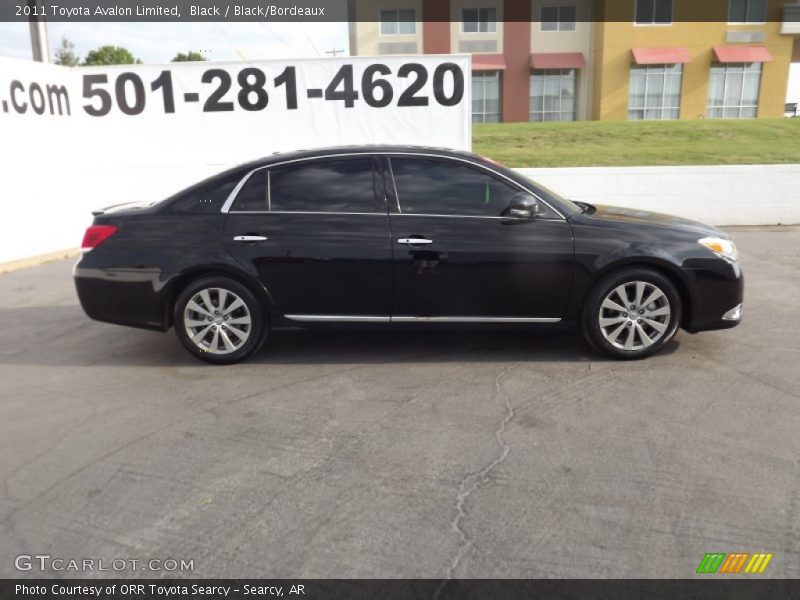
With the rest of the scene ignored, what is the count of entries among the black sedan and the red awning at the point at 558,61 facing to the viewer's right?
1

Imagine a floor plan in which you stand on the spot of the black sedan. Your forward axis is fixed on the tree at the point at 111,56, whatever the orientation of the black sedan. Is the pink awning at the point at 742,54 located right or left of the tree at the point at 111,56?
right

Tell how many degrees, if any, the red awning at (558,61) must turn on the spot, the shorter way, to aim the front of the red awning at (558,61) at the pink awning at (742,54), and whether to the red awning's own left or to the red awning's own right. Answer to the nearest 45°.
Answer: approximately 90° to the red awning's own left

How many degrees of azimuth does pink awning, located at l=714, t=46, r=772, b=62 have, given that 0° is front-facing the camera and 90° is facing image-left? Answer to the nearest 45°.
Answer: approximately 0°

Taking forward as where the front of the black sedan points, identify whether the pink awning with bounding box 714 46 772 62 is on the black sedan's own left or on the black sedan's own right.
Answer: on the black sedan's own left

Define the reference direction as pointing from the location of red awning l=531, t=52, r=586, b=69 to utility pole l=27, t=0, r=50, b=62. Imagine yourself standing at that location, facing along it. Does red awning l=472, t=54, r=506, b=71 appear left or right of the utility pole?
right

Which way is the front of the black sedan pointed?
to the viewer's right

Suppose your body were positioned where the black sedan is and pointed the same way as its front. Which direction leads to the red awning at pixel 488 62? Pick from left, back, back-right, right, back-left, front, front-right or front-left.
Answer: left

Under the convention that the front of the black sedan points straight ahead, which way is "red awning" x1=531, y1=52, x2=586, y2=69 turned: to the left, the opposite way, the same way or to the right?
to the right
